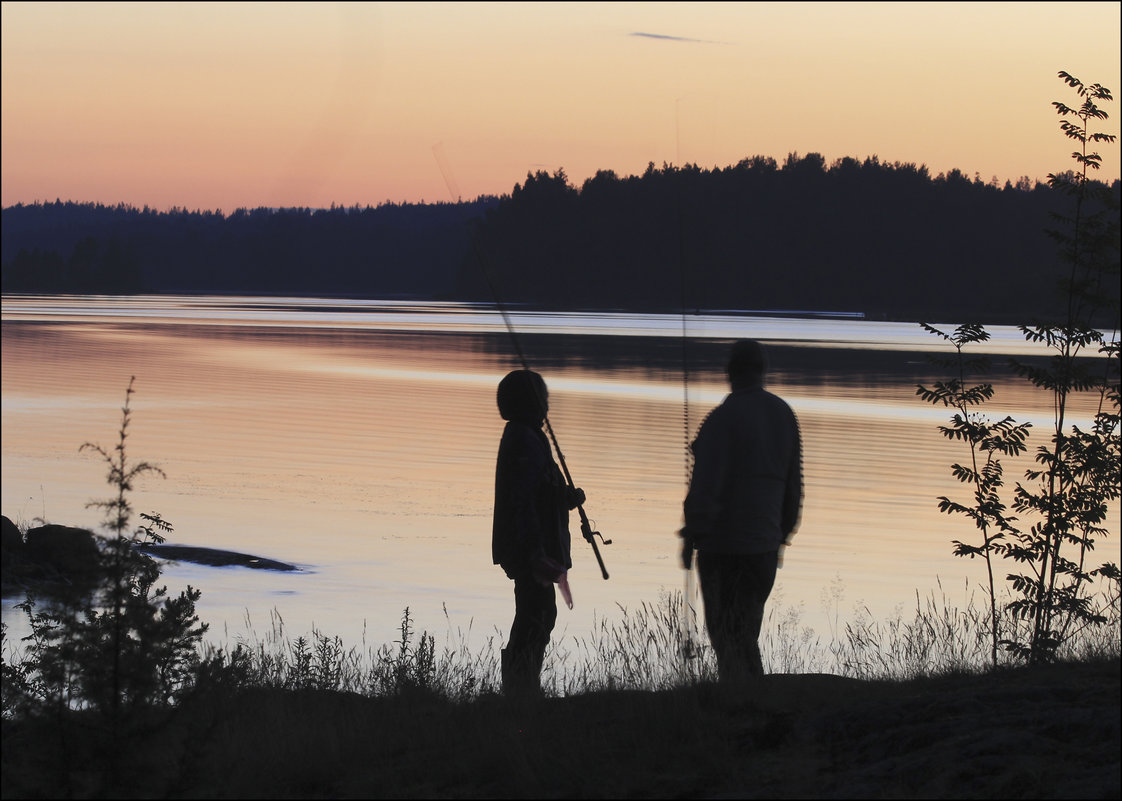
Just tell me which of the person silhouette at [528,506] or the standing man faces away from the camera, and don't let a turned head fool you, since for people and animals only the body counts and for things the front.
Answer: the standing man

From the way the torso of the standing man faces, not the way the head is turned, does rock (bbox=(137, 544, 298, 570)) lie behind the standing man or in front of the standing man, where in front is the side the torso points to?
in front

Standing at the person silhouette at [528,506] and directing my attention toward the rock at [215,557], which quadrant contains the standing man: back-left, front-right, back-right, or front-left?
back-right

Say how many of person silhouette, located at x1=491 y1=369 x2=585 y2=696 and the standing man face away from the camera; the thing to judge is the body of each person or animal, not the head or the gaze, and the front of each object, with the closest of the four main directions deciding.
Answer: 1

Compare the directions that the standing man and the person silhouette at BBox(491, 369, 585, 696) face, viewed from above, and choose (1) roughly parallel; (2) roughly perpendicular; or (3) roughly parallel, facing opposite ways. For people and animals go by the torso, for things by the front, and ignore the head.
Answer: roughly perpendicular

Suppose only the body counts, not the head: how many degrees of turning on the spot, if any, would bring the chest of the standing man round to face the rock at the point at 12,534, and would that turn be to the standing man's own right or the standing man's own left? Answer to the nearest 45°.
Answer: approximately 45° to the standing man's own left

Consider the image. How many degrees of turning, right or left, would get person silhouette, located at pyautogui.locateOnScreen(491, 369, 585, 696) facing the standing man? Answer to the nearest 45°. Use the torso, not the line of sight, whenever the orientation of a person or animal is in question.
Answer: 0° — it already faces them

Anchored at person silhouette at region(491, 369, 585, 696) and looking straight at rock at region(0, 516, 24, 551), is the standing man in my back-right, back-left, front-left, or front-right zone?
back-right

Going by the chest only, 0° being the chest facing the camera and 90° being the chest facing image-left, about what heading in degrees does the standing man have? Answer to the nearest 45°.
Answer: approximately 180°

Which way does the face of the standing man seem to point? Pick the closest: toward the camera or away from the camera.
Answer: away from the camera

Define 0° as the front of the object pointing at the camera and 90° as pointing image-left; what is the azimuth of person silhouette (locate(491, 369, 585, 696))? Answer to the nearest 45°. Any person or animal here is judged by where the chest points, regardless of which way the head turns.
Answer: approximately 270°

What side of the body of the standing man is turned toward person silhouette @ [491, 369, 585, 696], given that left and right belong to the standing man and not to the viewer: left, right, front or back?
left
